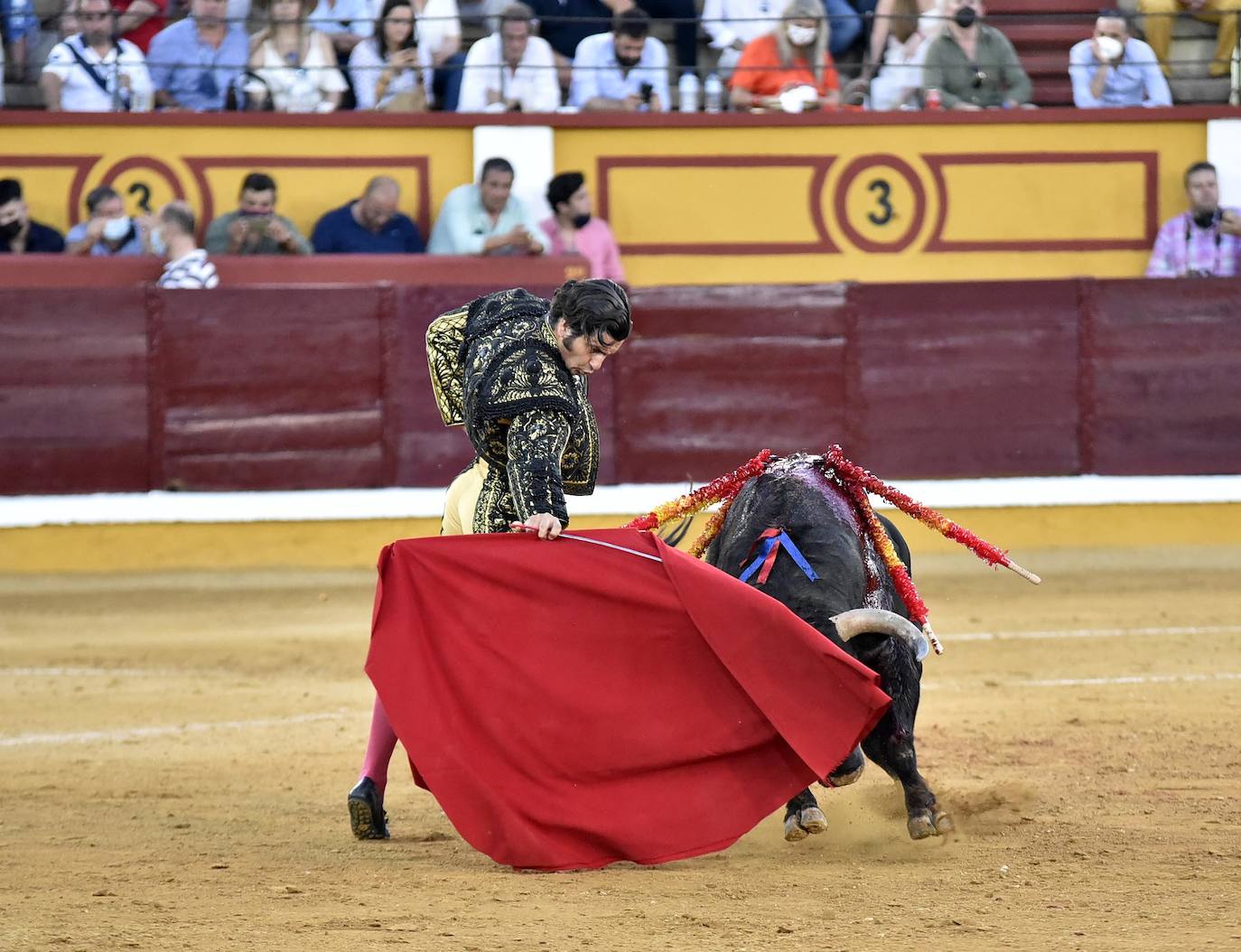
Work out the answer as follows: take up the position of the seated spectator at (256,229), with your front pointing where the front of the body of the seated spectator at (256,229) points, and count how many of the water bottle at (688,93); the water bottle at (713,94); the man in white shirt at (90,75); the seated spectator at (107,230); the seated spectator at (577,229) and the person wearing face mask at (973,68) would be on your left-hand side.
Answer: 4

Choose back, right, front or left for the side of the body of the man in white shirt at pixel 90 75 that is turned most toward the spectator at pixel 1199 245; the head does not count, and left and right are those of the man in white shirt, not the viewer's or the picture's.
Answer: left

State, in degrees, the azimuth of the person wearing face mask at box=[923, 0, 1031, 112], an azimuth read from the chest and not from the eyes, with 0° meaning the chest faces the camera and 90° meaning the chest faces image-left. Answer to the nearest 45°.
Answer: approximately 0°

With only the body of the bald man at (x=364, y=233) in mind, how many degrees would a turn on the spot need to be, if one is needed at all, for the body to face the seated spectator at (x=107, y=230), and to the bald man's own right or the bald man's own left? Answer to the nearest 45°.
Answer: approximately 90° to the bald man's own right

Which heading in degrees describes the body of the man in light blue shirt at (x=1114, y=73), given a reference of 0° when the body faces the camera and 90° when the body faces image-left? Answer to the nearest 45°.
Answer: approximately 0°

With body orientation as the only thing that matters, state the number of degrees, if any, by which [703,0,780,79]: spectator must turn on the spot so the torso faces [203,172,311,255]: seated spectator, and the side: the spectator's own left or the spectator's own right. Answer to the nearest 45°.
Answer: approximately 45° to the spectator's own right
